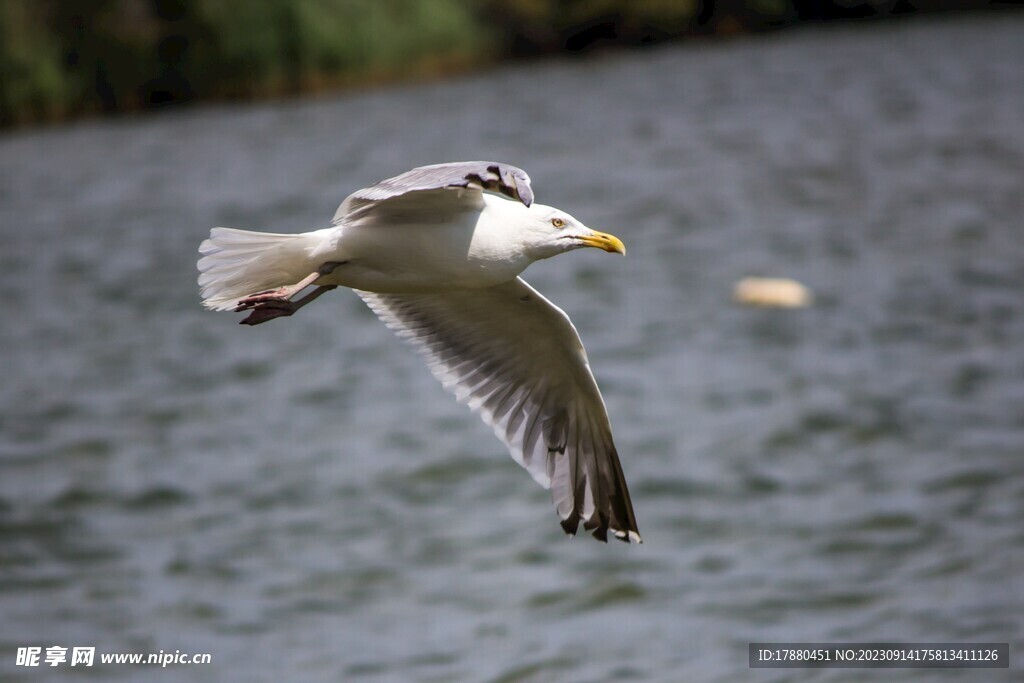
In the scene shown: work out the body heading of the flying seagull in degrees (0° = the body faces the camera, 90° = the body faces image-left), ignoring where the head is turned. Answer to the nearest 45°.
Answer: approximately 270°

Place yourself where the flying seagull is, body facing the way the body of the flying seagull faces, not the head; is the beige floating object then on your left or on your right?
on your left
